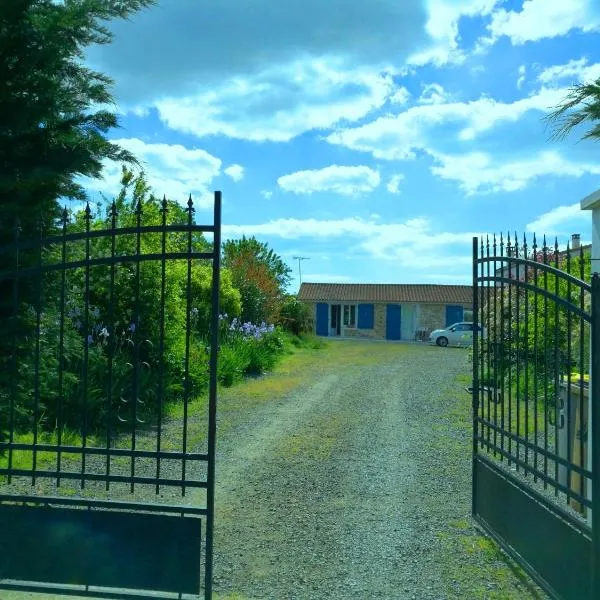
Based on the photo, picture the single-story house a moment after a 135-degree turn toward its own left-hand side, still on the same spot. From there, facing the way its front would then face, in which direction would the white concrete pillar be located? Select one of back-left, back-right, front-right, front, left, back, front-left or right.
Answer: back-right

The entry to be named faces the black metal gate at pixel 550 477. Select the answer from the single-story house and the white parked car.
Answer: the single-story house

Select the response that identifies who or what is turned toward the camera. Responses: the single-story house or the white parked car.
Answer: the single-story house

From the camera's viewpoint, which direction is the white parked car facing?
to the viewer's left

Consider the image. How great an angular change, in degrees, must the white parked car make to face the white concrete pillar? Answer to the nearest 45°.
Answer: approximately 90° to its left

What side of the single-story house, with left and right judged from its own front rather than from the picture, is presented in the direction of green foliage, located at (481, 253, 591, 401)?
front

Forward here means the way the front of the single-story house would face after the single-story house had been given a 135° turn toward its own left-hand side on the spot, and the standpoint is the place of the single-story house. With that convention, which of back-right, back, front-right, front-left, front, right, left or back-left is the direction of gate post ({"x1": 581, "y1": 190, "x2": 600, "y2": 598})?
back-right

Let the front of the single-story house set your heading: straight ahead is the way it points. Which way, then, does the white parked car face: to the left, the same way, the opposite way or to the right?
to the right

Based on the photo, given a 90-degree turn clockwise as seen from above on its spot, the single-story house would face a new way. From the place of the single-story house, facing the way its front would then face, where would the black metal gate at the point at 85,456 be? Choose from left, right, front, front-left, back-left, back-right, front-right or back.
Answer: left

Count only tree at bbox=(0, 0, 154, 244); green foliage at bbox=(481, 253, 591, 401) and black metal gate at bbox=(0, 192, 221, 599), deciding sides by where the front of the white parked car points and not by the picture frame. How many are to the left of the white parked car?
3

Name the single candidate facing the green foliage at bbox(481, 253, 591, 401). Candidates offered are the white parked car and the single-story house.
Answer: the single-story house

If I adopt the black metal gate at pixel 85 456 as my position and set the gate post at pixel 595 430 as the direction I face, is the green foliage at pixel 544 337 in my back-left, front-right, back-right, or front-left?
front-left

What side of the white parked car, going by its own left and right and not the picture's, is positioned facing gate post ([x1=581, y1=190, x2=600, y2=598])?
left

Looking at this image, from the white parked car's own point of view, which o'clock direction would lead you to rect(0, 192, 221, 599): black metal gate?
The black metal gate is roughly at 9 o'clock from the white parked car.

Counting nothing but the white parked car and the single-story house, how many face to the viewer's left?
1

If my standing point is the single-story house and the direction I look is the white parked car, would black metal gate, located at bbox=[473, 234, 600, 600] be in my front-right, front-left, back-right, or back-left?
front-right

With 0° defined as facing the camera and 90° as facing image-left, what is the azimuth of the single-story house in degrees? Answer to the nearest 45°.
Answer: approximately 0°
